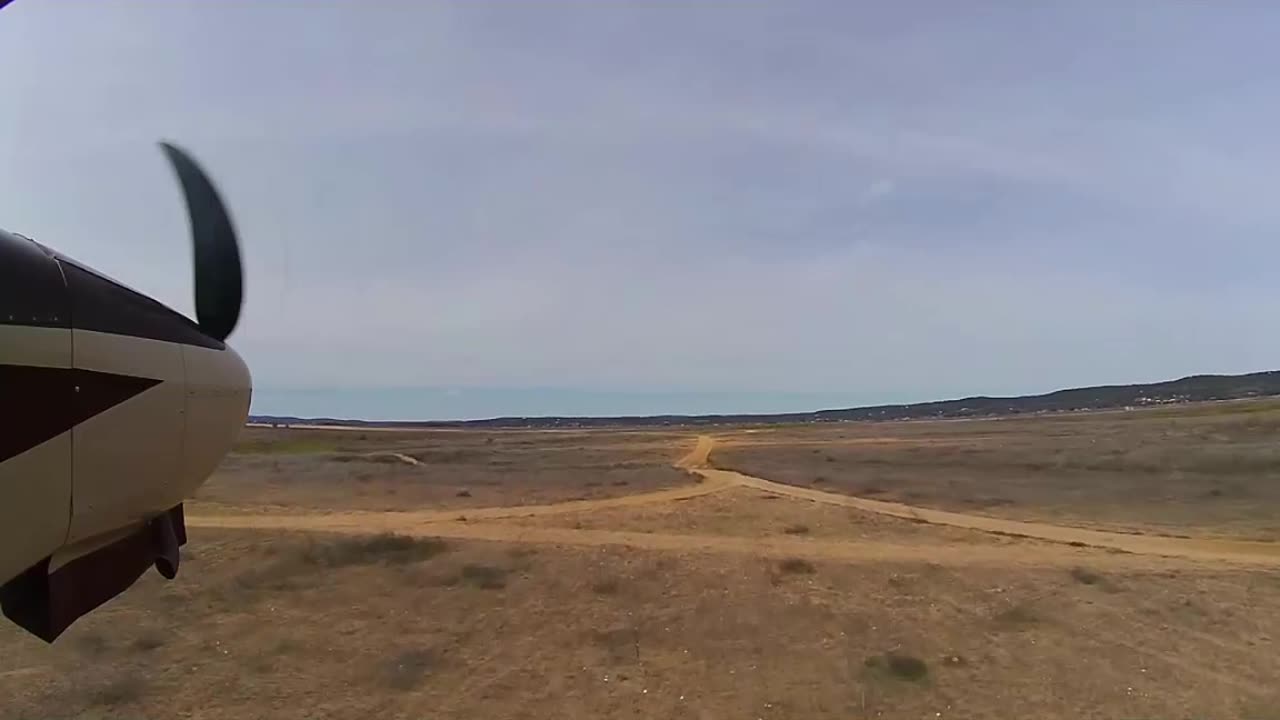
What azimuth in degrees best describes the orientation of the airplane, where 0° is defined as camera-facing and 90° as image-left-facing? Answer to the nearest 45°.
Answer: approximately 225°
